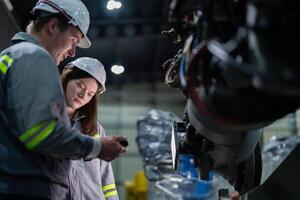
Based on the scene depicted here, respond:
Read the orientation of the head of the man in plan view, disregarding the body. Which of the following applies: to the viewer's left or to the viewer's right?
to the viewer's right

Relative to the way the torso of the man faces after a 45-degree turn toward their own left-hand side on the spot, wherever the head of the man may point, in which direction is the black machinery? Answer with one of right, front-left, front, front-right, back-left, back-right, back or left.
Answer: right

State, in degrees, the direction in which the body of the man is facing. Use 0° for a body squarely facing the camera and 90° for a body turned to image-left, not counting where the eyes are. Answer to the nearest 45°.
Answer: approximately 270°
